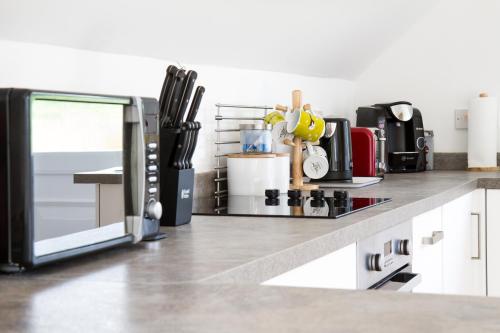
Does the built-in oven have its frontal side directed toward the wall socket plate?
no

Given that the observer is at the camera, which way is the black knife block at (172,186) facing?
facing the viewer and to the right of the viewer

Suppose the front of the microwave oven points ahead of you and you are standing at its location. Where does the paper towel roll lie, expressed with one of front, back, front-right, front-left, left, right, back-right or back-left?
left

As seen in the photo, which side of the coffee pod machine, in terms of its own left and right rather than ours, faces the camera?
front

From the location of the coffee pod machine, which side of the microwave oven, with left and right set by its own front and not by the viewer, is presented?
left

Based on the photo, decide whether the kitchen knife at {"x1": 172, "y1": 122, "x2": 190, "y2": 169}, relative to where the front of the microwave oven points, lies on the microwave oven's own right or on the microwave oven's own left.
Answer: on the microwave oven's own left

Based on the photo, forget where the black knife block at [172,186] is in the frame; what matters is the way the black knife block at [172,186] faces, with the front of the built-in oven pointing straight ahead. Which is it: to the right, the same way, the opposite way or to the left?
the same way

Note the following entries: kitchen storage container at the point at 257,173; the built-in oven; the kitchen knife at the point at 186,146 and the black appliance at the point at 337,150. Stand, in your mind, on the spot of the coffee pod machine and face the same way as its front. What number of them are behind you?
0

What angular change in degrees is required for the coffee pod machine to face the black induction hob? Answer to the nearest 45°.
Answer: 0° — it already faces it

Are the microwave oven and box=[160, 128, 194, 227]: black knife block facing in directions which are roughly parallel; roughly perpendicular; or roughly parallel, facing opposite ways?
roughly parallel
